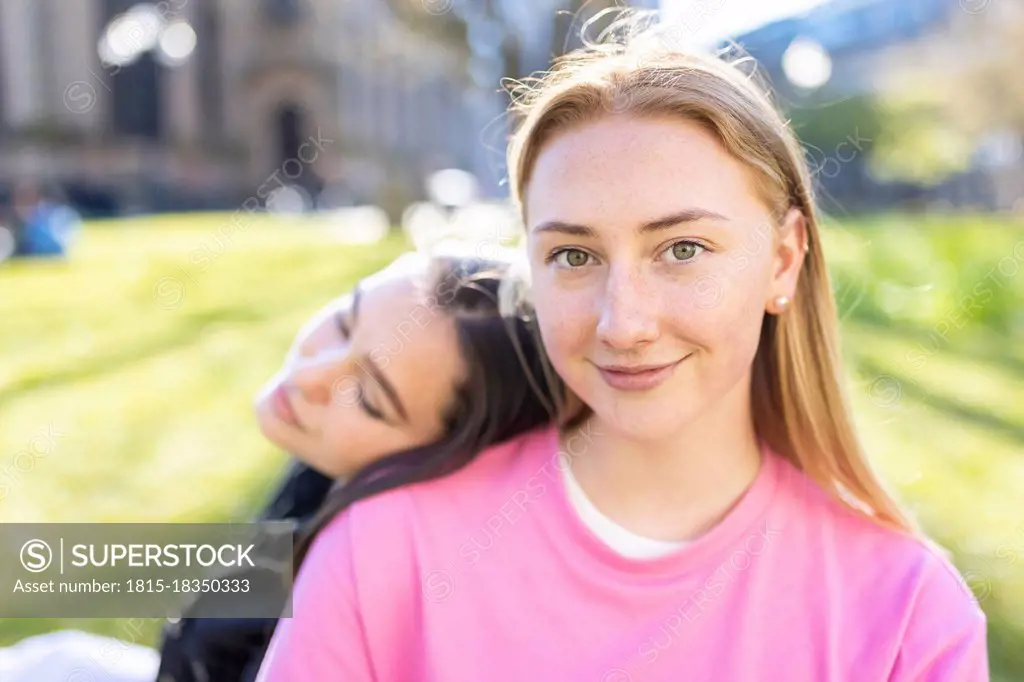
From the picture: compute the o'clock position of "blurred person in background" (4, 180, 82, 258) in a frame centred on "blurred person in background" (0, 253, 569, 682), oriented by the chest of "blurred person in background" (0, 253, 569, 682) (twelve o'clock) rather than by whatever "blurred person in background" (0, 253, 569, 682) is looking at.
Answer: "blurred person in background" (4, 180, 82, 258) is roughly at 4 o'clock from "blurred person in background" (0, 253, 569, 682).

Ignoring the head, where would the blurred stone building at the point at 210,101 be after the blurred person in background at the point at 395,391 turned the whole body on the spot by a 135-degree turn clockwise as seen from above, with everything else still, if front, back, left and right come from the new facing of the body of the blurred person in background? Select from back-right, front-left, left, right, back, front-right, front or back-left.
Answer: front

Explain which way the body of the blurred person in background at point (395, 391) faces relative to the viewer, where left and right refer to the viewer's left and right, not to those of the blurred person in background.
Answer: facing the viewer and to the left of the viewer

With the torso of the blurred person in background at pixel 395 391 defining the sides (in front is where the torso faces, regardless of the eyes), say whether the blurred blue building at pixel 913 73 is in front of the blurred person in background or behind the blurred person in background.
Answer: behind

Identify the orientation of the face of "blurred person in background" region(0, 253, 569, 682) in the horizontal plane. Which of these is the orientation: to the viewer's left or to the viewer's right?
to the viewer's left

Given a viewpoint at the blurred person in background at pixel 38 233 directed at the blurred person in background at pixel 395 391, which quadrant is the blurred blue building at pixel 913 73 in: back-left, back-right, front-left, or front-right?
back-left
